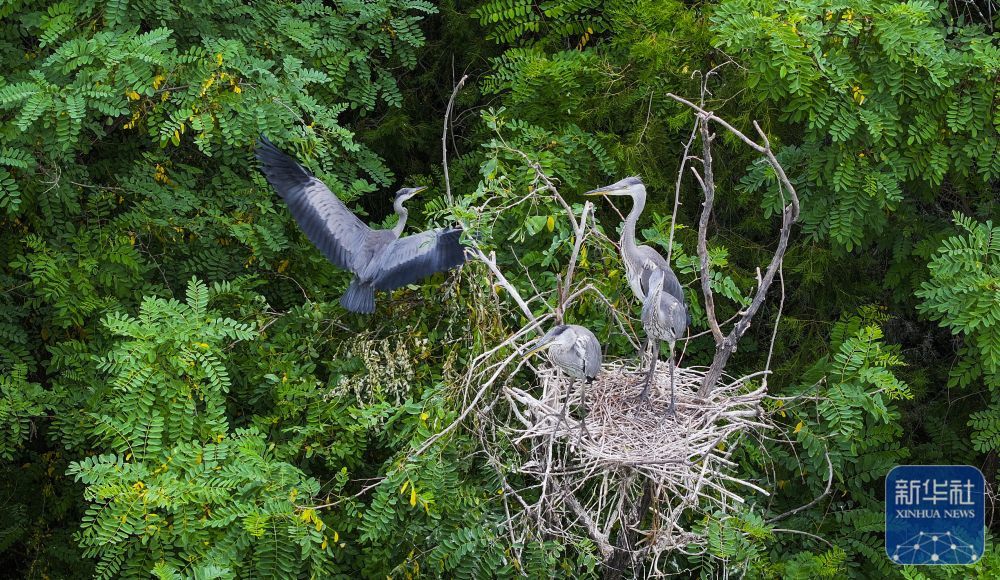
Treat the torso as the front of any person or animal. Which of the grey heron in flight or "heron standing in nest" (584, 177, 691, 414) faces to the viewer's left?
the heron standing in nest

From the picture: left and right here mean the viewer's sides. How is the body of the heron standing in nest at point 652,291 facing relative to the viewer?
facing to the left of the viewer

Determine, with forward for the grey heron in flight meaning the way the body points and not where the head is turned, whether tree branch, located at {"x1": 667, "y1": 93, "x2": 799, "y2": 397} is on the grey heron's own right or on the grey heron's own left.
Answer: on the grey heron's own right

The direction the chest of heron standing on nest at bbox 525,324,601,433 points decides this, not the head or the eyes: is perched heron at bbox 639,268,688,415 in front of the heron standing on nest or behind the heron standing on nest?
behind

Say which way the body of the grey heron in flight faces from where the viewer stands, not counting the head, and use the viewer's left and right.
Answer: facing away from the viewer and to the right of the viewer

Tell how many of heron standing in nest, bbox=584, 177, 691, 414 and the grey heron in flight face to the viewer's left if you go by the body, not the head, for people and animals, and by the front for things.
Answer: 1

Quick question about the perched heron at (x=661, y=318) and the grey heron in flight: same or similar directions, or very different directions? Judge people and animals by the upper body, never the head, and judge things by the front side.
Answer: very different directions

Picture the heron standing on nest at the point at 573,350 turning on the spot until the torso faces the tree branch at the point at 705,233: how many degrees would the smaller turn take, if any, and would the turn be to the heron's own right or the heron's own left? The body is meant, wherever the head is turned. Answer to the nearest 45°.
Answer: approximately 135° to the heron's own left

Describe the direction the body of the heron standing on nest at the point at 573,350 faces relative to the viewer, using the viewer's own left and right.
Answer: facing the viewer and to the left of the viewer
